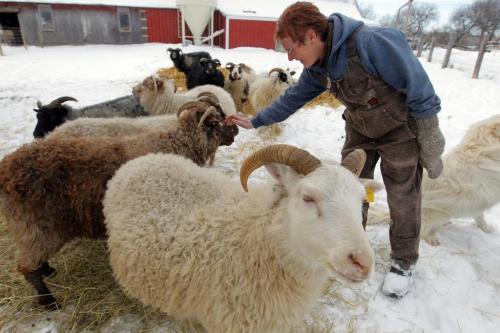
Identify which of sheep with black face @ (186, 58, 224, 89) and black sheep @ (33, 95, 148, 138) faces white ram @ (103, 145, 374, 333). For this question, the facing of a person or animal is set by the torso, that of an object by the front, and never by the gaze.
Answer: the sheep with black face

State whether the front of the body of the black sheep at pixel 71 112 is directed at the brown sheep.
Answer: no

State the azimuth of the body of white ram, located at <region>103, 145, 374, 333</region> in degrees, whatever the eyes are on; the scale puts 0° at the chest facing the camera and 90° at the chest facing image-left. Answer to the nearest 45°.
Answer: approximately 315°

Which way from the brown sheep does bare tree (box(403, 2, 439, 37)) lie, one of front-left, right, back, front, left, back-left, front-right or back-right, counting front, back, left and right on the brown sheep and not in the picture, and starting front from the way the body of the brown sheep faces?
front-left

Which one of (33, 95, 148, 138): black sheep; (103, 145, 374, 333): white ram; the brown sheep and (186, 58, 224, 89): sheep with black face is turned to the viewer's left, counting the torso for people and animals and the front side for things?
the black sheep

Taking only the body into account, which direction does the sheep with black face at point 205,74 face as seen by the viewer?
toward the camera

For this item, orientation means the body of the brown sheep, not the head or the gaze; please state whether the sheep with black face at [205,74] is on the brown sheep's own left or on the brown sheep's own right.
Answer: on the brown sheep's own left

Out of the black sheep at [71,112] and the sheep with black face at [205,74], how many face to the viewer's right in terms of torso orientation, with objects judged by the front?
0

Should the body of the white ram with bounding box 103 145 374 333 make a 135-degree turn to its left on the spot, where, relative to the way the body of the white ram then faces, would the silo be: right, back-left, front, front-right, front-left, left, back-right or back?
front

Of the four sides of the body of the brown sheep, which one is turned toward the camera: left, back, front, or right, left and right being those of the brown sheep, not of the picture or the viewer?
right

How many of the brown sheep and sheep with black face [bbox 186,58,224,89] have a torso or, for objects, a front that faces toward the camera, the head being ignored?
1

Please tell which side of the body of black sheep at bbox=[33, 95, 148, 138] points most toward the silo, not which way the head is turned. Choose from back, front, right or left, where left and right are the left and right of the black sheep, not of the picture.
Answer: right

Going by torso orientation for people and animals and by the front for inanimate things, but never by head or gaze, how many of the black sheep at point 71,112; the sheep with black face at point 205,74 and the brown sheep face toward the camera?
1

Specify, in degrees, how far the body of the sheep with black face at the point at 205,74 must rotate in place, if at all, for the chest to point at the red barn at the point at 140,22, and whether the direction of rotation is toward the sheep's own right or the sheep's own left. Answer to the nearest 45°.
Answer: approximately 180°

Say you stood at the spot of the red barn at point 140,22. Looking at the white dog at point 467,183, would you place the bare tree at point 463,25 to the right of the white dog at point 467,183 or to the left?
left

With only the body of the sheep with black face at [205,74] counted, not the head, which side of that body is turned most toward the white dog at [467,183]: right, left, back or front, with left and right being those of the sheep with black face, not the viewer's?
front

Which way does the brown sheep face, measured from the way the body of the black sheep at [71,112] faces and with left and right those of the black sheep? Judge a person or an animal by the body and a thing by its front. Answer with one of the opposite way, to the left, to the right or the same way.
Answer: the opposite way

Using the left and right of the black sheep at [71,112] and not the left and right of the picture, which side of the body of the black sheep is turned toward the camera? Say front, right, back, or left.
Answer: left

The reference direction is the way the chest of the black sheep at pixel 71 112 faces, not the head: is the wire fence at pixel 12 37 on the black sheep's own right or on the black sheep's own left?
on the black sheep's own right

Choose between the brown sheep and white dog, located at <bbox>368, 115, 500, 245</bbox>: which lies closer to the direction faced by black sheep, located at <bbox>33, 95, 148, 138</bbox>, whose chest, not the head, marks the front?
the brown sheep

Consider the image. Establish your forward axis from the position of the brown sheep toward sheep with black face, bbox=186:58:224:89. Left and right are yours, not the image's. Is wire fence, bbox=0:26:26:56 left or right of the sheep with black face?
left

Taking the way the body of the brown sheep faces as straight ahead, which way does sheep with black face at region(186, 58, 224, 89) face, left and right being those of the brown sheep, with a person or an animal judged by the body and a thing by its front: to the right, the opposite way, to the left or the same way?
to the right

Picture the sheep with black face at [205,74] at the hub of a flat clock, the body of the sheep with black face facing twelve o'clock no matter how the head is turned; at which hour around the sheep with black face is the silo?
The silo is roughly at 6 o'clock from the sheep with black face.
